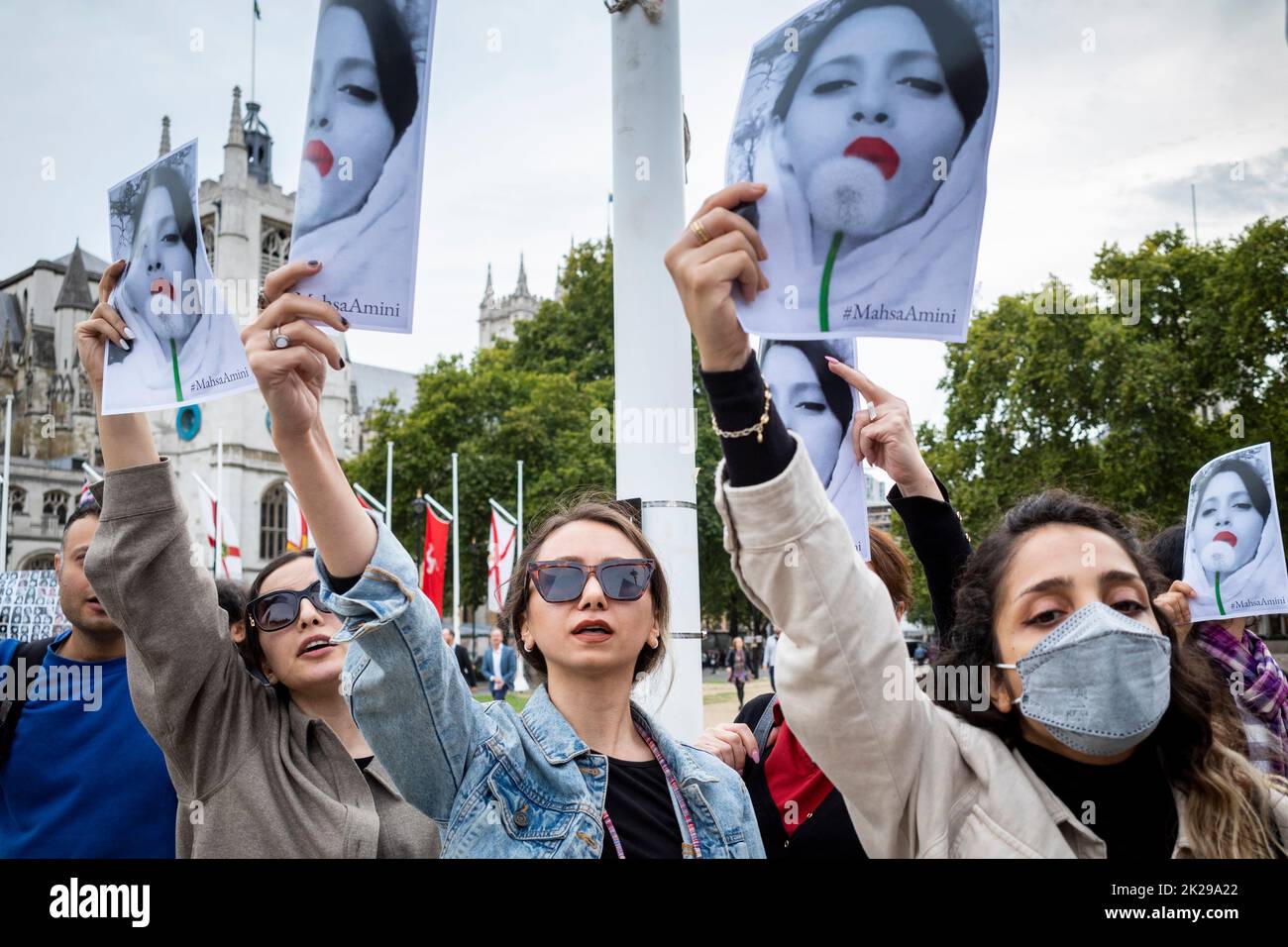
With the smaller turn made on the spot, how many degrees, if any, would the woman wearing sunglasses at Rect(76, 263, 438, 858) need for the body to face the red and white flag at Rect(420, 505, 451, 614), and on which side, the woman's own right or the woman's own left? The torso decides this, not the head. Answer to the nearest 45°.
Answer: approximately 135° to the woman's own left

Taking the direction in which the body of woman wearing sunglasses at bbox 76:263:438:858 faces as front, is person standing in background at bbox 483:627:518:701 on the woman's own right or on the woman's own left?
on the woman's own left

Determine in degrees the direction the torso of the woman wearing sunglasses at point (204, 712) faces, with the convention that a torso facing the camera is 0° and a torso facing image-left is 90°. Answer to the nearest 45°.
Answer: approximately 315°

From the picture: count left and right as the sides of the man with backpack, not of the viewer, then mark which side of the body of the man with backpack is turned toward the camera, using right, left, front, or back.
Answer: front

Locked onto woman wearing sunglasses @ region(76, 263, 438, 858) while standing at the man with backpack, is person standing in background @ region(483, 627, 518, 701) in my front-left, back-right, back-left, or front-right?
back-left

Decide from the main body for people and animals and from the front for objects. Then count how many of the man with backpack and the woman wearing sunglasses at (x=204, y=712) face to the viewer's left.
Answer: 0

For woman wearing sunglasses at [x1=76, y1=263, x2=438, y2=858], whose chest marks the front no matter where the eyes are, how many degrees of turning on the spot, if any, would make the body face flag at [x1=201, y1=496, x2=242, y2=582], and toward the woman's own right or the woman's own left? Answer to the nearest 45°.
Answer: approximately 135° to the woman's own left
